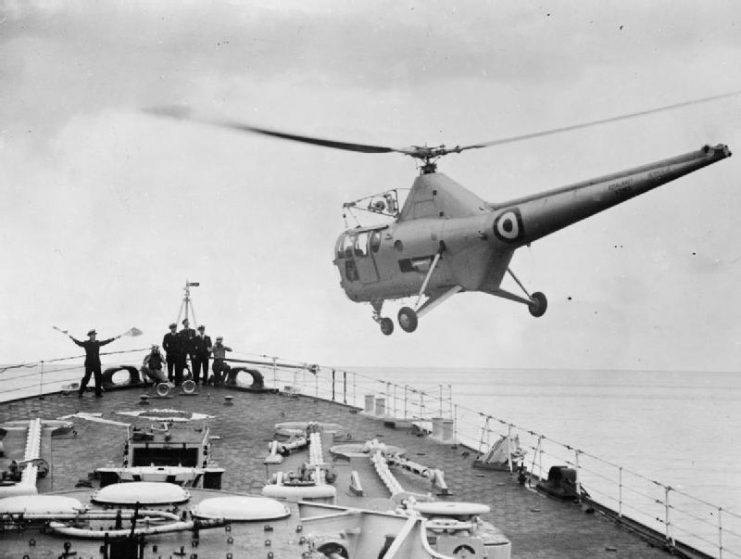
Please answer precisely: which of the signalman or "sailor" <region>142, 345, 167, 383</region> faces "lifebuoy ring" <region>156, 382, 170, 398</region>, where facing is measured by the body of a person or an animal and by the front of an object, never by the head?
the sailor

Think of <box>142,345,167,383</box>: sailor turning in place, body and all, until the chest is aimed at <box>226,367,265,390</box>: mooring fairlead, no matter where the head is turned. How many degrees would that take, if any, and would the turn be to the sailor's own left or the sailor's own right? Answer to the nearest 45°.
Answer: approximately 90° to the sailor's own left

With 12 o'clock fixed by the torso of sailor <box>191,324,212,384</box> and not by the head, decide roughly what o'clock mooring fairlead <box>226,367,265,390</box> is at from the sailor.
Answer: The mooring fairlead is roughly at 9 o'clock from the sailor.

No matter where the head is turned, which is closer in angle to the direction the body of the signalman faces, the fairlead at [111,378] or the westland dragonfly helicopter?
the westland dragonfly helicopter

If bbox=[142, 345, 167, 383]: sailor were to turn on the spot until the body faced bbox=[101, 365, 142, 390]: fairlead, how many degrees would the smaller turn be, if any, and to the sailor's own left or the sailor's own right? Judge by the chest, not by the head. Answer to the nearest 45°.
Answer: approximately 135° to the sailor's own right

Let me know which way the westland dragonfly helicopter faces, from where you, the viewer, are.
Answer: facing away from the viewer and to the left of the viewer

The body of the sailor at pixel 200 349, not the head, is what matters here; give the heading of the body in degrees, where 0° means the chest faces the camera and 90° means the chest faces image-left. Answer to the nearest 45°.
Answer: approximately 0°
